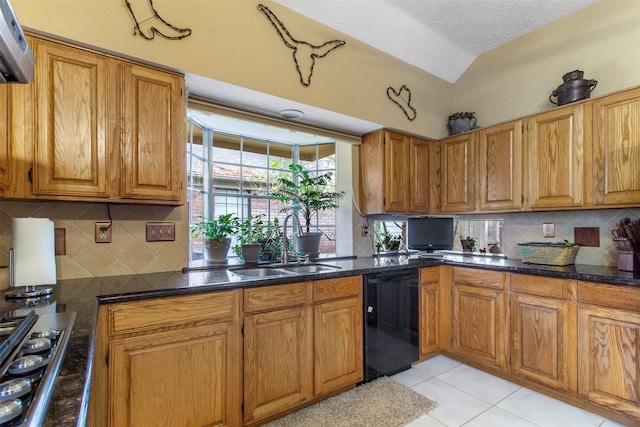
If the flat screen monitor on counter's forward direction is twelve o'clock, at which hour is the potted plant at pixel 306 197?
The potted plant is roughly at 2 o'clock from the flat screen monitor on counter.

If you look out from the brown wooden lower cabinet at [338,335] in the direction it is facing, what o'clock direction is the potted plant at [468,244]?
The potted plant is roughly at 9 o'clock from the brown wooden lower cabinet.

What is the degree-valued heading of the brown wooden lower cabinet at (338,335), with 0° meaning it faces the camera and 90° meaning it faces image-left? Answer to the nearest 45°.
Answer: approximately 315°

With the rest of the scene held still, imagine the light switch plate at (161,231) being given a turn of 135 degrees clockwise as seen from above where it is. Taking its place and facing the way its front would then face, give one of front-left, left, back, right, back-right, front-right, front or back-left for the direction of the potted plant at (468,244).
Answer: back-right

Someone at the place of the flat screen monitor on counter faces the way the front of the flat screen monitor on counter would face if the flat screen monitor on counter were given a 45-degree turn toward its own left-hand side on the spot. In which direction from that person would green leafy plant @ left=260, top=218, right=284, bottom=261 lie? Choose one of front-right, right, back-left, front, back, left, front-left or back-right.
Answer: right

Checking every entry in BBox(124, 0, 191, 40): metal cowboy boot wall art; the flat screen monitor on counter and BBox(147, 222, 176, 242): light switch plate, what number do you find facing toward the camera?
3

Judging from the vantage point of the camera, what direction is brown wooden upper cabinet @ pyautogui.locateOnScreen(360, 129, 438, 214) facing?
facing the viewer and to the right of the viewer

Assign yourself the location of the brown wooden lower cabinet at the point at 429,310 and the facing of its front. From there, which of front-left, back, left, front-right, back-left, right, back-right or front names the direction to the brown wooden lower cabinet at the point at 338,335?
right

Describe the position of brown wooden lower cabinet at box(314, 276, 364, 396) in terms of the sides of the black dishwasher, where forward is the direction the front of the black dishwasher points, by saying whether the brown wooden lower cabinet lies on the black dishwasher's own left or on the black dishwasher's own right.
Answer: on the black dishwasher's own right

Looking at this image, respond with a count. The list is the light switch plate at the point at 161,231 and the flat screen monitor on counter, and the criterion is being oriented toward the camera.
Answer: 2

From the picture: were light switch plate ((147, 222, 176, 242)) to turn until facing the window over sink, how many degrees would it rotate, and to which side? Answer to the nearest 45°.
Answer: approximately 135° to its left

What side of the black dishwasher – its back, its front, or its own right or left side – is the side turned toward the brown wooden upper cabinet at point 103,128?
right
